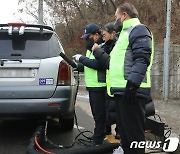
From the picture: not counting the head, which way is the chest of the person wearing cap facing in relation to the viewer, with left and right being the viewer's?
facing to the left of the viewer

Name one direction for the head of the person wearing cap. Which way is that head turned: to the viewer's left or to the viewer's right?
to the viewer's left
